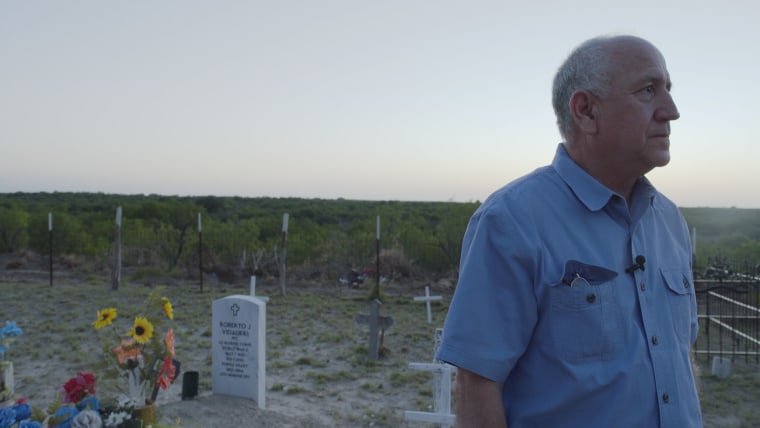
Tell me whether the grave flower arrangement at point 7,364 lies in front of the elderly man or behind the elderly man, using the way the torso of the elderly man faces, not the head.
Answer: behind

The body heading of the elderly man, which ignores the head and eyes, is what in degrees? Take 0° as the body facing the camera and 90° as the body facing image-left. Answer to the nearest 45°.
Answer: approximately 315°

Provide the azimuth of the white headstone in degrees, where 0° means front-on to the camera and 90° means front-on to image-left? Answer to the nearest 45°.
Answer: approximately 45°

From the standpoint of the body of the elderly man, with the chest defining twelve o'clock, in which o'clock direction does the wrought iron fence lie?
The wrought iron fence is roughly at 8 o'clock from the elderly man.

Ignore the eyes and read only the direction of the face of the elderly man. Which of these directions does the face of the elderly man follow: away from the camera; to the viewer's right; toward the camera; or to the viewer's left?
to the viewer's right

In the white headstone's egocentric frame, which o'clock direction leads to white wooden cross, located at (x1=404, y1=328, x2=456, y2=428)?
The white wooden cross is roughly at 9 o'clock from the white headstone.

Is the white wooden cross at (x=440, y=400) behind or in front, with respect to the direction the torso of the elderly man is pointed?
behind

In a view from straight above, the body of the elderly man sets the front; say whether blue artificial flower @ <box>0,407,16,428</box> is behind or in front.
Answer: behind
